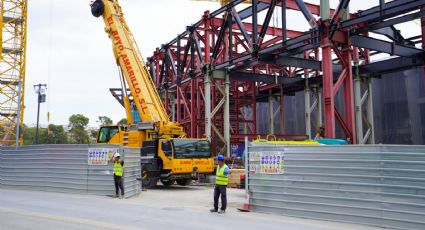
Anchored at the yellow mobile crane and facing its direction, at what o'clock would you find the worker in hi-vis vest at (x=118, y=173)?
The worker in hi-vis vest is roughly at 2 o'clock from the yellow mobile crane.

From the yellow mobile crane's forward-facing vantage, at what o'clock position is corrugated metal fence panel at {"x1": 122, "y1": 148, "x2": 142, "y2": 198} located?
The corrugated metal fence panel is roughly at 2 o'clock from the yellow mobile crane.

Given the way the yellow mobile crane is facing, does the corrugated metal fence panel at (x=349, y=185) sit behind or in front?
in front

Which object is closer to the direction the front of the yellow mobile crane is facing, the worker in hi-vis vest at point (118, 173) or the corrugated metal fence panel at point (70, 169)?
the worker in hi-vis vest

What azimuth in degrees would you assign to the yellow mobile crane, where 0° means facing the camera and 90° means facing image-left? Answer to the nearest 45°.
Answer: approximately 315°

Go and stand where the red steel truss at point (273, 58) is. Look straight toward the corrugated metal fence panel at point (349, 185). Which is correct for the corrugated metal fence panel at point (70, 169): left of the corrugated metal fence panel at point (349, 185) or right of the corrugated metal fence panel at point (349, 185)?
right
